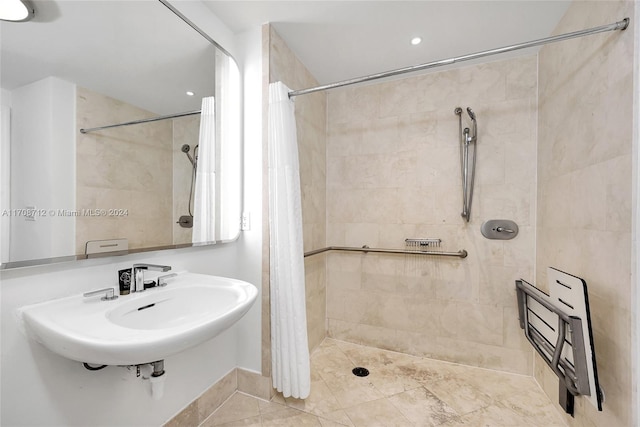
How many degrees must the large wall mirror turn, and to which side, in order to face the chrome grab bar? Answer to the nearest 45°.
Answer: approximately 45° to its left

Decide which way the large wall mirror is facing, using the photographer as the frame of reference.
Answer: facing the viewer and to the right of the viewer

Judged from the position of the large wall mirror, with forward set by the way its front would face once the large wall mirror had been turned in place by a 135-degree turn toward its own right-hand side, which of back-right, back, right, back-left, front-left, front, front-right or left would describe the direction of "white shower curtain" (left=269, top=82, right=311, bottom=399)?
back
